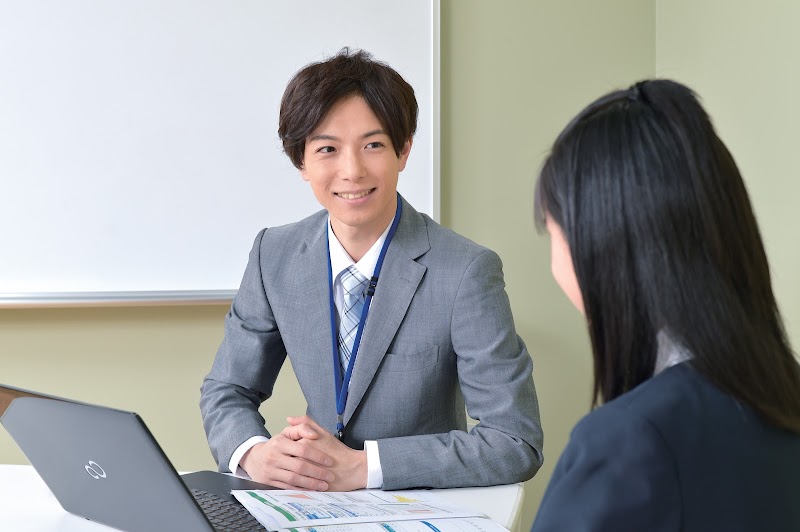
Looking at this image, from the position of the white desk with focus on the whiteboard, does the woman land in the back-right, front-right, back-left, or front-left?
back-right

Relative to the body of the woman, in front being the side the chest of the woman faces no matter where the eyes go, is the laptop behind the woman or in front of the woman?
in front

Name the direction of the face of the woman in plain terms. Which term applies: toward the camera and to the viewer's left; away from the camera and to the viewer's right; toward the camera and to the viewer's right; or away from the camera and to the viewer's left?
away from the camera and to the viewer's left

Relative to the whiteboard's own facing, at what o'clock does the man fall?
The man is roughly at 11 o'clock from the whiteboard.

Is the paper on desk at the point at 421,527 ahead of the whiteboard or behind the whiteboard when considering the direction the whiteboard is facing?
ahead

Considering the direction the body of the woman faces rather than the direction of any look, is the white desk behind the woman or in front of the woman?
in front

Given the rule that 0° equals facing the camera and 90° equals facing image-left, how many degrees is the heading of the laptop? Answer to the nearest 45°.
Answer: approximately 225°

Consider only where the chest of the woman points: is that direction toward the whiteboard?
yes

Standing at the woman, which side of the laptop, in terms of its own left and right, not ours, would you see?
right

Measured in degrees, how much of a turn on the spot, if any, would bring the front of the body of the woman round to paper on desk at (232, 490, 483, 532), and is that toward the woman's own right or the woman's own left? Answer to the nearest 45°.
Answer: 0° — they already face it

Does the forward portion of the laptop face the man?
yes

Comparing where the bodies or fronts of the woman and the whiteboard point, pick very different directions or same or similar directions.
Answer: very different directions

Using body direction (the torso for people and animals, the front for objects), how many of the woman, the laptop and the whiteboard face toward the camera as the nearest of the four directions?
1
